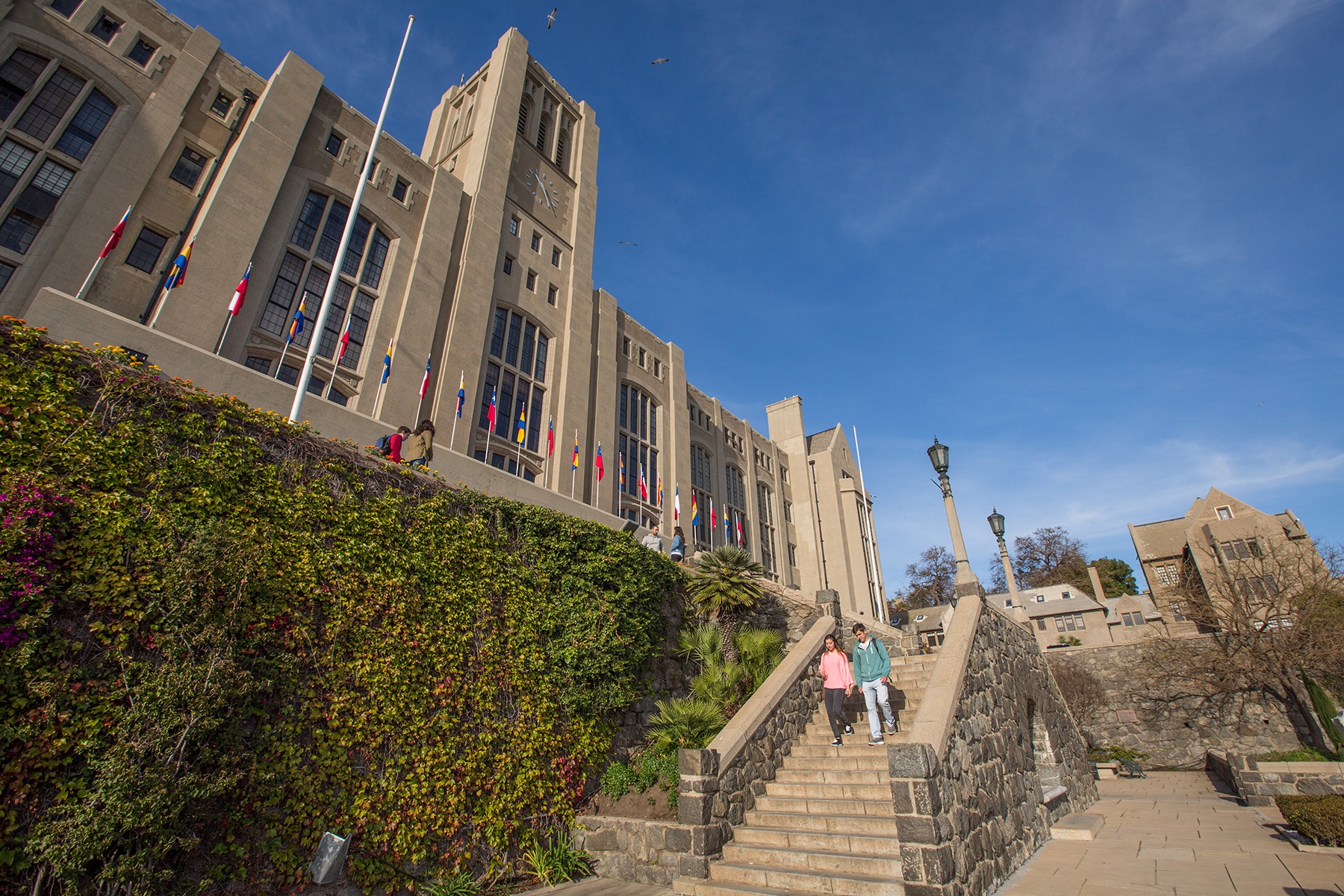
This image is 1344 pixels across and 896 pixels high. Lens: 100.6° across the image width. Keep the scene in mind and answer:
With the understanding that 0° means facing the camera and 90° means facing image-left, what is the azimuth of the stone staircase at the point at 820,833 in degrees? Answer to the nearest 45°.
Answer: approximately 0°

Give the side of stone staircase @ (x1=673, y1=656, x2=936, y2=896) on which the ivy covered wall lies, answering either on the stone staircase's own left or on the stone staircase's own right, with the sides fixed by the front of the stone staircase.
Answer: on the stone staircase's own right

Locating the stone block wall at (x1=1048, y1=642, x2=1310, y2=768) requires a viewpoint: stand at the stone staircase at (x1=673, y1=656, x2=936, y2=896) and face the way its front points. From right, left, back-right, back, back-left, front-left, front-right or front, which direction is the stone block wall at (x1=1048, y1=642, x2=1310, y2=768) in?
back-left

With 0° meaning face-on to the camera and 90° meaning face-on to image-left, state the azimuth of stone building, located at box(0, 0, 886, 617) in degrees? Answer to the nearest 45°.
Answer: approximately 315°

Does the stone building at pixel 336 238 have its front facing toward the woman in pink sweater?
yes
